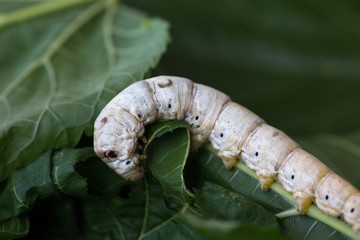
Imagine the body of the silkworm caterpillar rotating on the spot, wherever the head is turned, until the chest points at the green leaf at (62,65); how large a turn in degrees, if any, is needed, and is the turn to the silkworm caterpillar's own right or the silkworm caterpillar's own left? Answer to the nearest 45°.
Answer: approximately 45° to the silkworm caterpillar's own right

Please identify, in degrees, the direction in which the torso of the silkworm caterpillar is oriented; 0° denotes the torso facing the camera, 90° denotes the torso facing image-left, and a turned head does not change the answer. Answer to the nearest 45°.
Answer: approximately 90°

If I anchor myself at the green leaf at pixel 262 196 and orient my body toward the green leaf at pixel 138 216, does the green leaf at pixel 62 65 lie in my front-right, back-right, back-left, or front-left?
front-right

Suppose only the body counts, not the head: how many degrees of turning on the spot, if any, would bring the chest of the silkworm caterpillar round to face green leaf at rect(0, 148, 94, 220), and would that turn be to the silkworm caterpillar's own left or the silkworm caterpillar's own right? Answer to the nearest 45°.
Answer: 0° — it already faces it
